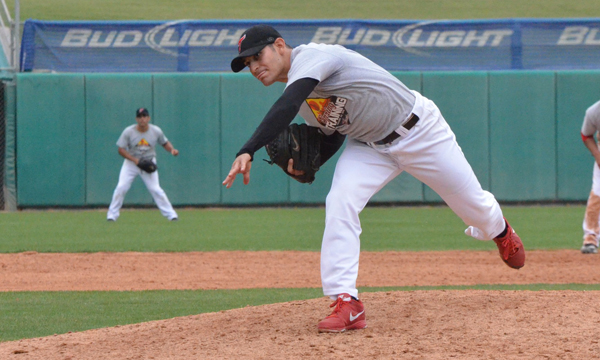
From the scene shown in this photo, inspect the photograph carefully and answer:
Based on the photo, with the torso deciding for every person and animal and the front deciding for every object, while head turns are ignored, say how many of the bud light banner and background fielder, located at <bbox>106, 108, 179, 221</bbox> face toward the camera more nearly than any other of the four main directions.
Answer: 2

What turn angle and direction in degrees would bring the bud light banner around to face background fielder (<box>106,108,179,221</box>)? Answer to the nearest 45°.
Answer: approximately 45° to its right

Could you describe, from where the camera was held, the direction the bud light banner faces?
facing the viewer

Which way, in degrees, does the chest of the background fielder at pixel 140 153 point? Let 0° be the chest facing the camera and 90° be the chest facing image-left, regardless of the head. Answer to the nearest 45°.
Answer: approximately 0°

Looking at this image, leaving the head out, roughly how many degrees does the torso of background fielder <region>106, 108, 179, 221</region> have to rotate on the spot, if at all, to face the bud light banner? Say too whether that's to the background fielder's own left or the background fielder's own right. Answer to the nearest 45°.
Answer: approximately 135° to the background fielder's own left

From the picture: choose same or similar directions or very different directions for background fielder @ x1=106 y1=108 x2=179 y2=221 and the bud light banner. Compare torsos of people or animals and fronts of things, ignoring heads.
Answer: same or similar directions
